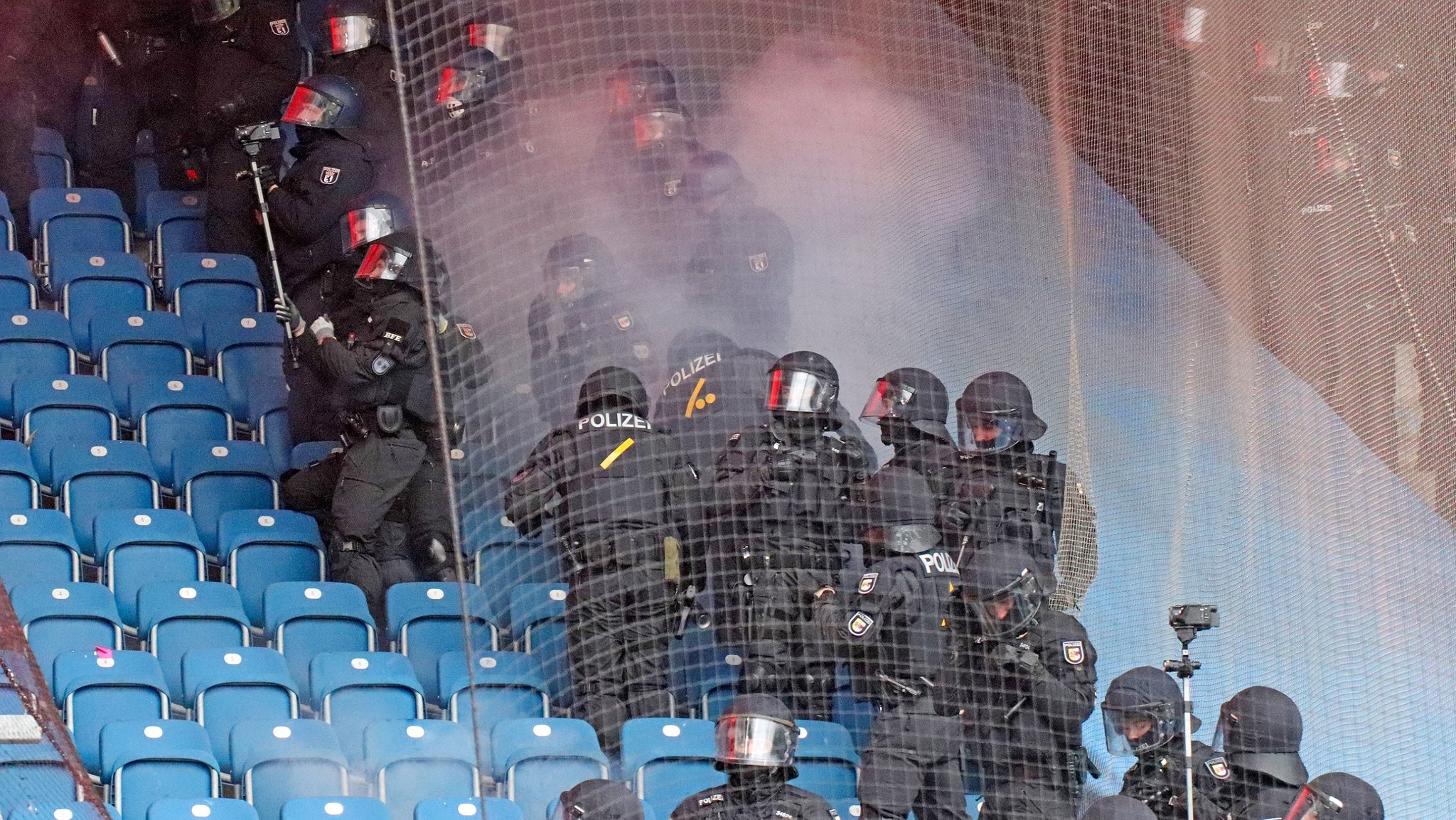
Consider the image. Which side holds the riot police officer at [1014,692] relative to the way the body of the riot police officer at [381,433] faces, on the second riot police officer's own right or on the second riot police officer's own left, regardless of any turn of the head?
on the second riot police officer's own left

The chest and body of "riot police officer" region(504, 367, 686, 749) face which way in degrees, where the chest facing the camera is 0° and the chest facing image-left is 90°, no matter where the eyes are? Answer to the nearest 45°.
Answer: approximately 180°

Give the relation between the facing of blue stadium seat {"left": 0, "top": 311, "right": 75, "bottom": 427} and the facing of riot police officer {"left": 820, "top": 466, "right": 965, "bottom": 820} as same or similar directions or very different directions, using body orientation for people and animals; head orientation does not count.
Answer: very different directions

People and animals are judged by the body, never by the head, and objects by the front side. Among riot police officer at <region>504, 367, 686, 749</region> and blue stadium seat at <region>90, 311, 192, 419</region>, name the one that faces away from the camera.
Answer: the riot police officer

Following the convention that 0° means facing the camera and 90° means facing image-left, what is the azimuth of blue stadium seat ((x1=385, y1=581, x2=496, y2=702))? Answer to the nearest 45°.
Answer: approximately 0°

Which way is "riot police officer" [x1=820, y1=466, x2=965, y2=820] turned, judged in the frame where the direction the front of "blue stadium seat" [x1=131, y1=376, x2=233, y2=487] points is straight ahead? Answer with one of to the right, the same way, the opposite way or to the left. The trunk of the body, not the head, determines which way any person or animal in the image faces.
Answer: the opposite way

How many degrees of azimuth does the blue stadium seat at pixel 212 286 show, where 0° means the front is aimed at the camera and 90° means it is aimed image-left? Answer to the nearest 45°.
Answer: approximately 0°
